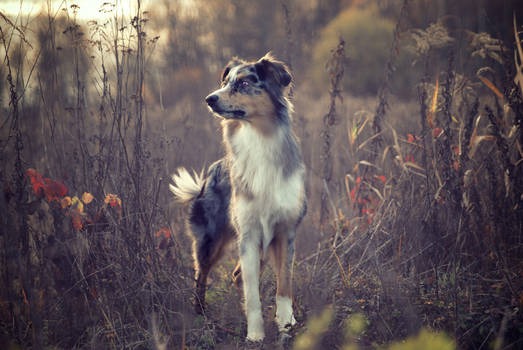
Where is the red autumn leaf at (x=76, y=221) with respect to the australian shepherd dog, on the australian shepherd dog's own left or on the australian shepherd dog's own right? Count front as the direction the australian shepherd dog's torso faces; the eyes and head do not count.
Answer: on the australian shepherd dog's own right

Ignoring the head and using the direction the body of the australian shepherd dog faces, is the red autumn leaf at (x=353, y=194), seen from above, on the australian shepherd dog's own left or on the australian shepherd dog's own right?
on the australian shepherd dog's own left

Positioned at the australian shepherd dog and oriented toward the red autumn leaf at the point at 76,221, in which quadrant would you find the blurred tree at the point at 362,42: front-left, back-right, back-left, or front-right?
back-right

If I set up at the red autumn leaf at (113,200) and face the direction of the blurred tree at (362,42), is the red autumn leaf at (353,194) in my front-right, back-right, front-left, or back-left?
front-right

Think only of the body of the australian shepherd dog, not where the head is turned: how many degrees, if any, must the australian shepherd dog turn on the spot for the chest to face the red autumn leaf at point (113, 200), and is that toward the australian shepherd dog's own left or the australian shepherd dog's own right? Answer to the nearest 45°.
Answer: approximately 135° to the australian shepherd dog's own right

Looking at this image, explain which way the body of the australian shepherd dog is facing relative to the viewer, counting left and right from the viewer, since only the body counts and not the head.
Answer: facing the viewer and to the right of the viewer
